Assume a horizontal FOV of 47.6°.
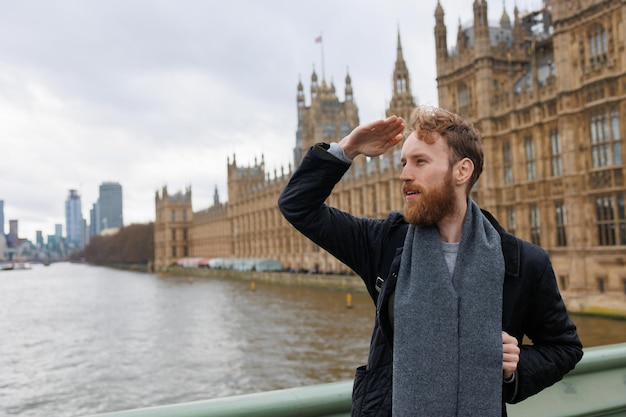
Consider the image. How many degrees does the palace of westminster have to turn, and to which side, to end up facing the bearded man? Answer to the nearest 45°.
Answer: approximately 45° to its left

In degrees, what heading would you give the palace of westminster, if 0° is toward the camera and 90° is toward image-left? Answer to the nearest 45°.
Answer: approximately 45°

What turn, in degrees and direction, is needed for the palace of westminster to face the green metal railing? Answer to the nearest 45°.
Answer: approximately 45° to its left
